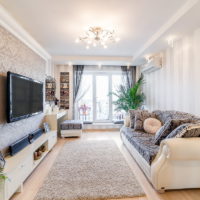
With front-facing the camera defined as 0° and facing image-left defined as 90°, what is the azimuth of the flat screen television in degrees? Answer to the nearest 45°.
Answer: approximately 315°

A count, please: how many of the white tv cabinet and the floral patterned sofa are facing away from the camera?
0

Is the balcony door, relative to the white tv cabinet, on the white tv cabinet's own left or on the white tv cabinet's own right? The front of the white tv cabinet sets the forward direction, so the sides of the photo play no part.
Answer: on the white tv cabinet's own left

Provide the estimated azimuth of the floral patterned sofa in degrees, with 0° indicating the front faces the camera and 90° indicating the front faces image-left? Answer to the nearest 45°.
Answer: approximately 45°

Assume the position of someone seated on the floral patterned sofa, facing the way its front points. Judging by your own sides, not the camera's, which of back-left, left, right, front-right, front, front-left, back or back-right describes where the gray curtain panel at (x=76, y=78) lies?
right

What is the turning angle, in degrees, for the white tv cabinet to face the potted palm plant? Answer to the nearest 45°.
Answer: approximately 90° to its left

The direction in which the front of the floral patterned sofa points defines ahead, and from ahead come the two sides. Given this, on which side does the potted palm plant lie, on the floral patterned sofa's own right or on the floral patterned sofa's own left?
on the floral patterned sofa's own right

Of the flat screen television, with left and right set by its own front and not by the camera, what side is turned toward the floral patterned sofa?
front

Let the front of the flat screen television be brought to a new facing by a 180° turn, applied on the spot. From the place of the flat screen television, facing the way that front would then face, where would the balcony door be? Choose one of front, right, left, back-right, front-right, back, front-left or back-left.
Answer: right

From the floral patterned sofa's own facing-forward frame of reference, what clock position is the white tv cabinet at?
The white tv cabinet is roughly at 1 o'clock from the floral patterned sofa.

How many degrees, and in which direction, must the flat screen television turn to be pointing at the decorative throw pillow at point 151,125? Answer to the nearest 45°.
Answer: approximately 45° to its left

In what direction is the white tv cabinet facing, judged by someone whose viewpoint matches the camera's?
facing the viewer and to the right of the viewer

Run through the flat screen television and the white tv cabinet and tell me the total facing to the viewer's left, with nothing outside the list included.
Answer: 0

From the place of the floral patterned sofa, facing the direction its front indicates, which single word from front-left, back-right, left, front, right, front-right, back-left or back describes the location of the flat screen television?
front-right

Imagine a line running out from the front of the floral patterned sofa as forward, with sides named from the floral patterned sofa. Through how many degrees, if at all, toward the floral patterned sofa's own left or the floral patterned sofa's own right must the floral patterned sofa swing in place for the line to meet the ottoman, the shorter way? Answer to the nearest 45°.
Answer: approximately 90° to the floral patterned sofa's own right
